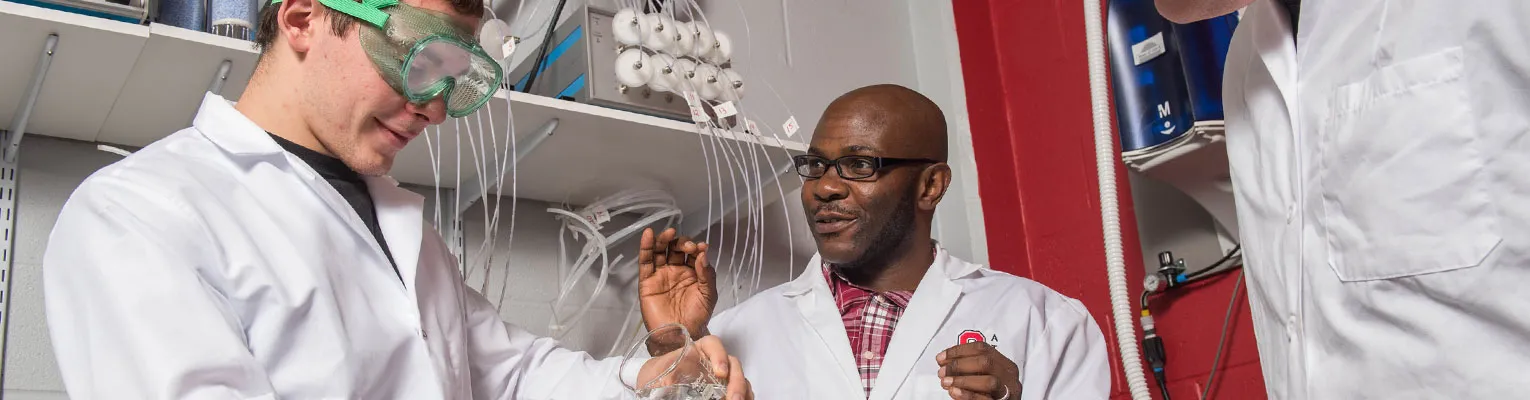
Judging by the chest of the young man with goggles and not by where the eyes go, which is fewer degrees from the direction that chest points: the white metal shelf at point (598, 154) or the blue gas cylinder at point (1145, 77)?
the blue gas cylinder

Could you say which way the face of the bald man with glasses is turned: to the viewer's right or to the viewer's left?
to the viewer's left

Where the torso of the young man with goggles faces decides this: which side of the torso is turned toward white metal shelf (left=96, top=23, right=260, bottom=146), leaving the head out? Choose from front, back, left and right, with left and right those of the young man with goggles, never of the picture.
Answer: back

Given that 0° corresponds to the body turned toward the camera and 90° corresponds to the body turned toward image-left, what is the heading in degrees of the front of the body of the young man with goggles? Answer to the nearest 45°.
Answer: approximately 315°
